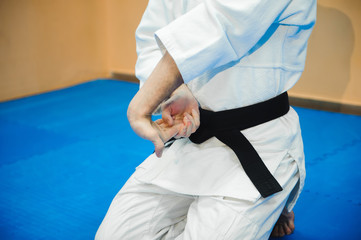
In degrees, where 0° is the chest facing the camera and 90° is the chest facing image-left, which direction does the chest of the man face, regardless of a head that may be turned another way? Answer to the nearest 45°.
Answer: approximately 45°
